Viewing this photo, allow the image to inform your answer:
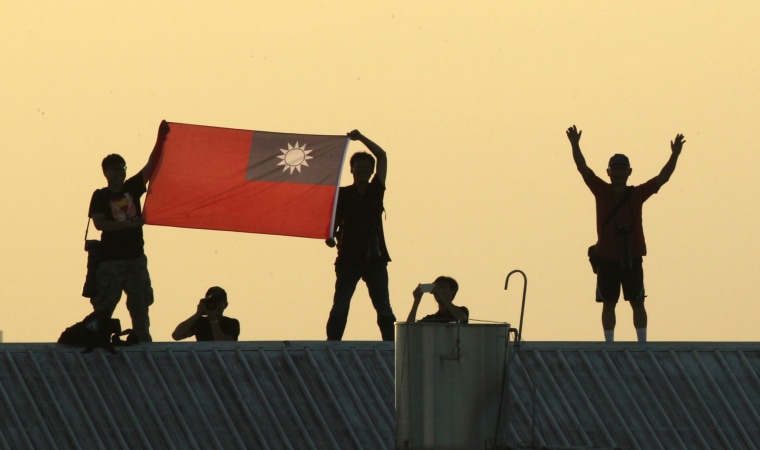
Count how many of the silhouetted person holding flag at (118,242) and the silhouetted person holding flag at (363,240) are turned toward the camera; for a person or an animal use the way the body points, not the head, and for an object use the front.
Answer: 2

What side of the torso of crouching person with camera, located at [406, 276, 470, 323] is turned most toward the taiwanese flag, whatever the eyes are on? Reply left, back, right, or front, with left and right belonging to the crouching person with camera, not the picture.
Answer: right

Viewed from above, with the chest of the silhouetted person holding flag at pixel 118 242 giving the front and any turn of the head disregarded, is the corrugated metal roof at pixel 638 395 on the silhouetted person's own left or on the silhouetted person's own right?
on the silhouetted person's own left

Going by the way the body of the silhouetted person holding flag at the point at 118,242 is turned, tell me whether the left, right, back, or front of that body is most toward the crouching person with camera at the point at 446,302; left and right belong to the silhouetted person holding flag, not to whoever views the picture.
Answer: left

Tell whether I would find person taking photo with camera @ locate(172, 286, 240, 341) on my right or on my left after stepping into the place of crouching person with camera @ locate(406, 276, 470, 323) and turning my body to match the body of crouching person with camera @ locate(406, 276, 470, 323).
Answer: on my right

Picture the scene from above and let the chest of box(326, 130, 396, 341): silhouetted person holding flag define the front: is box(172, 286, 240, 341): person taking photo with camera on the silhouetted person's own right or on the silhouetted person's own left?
on the silhouetted person's own right

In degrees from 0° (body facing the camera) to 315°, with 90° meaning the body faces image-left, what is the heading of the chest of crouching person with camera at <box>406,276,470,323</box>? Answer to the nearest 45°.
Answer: approximately 45°

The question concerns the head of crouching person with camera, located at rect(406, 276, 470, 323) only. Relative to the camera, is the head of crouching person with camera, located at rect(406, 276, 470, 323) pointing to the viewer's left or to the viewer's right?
to the viewer's left

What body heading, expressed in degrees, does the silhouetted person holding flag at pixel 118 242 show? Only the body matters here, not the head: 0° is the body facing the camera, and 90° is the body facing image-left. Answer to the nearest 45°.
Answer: approximately 0°
